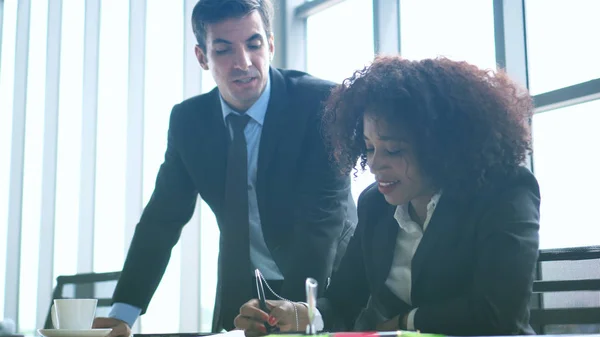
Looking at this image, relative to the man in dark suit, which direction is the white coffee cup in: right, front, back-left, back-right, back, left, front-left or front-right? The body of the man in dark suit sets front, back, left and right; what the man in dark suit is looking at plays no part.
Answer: front-right

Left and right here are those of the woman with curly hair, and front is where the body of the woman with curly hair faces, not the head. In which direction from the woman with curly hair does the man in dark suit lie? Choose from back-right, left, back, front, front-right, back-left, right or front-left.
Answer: right

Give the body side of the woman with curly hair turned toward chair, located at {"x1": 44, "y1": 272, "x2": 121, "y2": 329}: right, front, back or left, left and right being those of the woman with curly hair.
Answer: right

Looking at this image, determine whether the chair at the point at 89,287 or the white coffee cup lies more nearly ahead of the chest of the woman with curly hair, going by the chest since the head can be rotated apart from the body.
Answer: the white coffee cup

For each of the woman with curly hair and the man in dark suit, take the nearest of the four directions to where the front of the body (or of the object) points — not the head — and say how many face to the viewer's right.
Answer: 0

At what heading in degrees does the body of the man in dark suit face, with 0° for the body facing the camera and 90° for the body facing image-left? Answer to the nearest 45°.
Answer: approximately 0°

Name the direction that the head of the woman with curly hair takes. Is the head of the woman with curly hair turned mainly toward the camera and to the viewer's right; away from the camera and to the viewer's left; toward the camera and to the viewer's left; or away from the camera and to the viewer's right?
toward the camera and to the viewer's left

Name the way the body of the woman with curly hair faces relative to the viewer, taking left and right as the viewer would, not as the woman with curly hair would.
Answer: facing the viewer and to the left of the viewer

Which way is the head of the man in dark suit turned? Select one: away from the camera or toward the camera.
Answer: toward the camera
